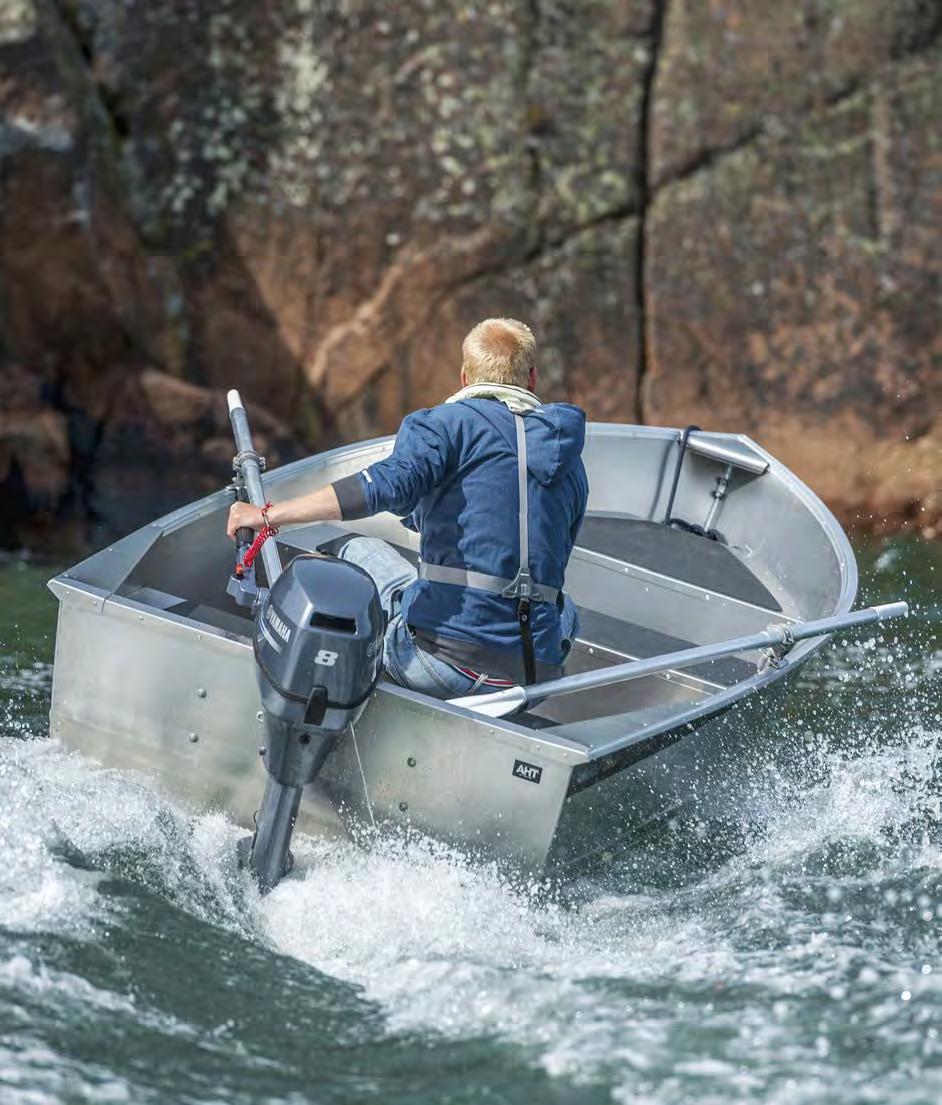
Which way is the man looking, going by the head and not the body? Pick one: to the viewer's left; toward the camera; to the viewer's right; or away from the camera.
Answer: away from the camera

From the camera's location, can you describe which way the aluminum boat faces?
facing away from the viewer and to the right of the viewer

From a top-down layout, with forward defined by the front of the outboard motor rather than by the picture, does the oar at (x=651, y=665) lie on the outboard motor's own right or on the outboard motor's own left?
on the outboard motor's own right

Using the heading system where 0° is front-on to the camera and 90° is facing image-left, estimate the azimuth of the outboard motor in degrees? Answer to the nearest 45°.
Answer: approximately 180°

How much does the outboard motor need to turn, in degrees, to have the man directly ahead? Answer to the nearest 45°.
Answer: approximately 45° to its right
